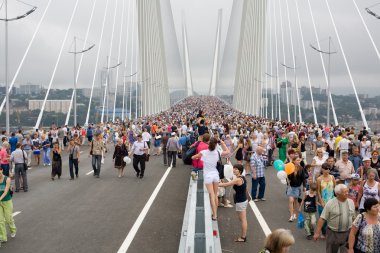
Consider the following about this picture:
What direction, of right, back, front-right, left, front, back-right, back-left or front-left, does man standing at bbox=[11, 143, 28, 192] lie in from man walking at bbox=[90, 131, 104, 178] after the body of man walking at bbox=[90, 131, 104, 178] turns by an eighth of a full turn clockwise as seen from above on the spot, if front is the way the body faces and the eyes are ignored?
front

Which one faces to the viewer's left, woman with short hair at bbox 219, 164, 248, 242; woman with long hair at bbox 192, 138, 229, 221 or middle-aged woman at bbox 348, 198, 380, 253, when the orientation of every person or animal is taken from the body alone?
woman with short hair at bbox 219, 164, 248, 242

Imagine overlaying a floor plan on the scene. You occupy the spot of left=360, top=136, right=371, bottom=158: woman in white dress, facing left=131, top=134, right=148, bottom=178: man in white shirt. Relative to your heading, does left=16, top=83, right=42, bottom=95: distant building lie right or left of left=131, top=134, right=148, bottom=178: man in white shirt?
right

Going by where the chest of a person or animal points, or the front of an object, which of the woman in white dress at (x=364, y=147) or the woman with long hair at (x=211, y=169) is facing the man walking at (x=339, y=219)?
the woman in white dress

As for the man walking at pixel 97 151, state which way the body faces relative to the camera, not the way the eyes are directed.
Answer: toward the camera

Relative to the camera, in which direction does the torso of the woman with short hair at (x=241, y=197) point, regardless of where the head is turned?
to the viewer's left

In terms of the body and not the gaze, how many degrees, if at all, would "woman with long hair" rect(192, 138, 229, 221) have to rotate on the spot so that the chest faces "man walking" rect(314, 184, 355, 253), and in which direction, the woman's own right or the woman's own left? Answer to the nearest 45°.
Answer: approximately 135° to the woman's own right

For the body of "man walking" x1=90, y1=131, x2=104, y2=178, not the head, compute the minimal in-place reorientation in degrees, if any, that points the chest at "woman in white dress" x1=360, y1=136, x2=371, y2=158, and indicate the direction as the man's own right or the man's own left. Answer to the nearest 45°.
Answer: approximately 90° to the man's own left

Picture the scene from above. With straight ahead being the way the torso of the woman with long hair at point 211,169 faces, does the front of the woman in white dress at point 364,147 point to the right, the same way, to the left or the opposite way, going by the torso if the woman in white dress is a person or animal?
the opposite way

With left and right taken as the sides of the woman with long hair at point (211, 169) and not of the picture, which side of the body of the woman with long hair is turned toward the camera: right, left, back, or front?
back

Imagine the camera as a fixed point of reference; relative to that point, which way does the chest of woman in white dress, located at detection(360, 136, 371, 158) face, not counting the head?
toward the camera
